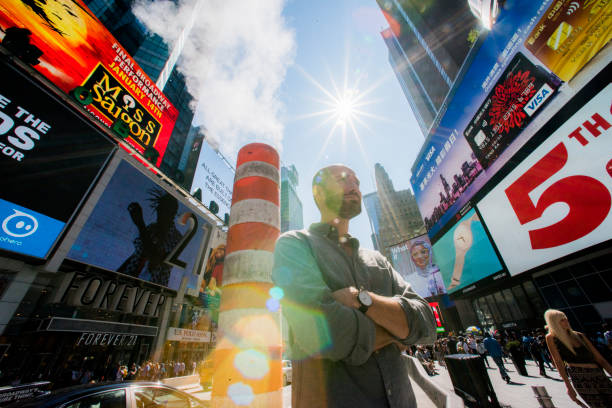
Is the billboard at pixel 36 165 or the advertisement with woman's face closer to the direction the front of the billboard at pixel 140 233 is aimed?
the advertisement with woman's face

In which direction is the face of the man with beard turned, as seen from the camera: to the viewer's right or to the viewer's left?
to the viewer's right

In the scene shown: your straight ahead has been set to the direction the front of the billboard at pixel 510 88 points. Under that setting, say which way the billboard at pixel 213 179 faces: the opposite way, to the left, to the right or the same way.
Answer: the opposite way

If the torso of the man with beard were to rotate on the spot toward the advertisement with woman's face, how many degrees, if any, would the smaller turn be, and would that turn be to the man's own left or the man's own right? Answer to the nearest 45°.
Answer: approximately 135° to the man's own left

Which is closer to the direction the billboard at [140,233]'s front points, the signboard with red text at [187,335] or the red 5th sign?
the red 5th sign
